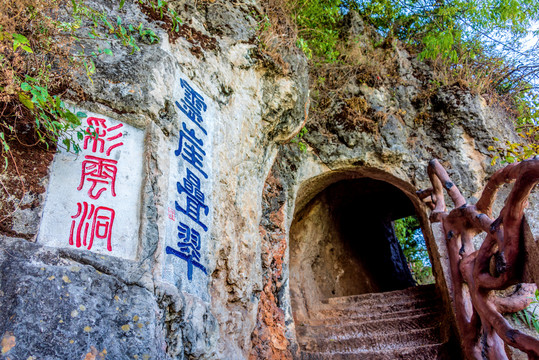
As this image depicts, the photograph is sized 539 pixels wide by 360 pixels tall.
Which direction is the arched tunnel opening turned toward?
toward the camera

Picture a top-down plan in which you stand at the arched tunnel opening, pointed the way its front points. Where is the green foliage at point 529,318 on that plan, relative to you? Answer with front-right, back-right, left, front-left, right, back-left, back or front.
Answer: front-left

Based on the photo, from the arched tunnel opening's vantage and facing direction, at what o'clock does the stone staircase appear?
The stone staircase is roughly at 12 o'clock from the arched tunnel opening.

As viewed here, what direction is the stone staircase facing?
toward the camera

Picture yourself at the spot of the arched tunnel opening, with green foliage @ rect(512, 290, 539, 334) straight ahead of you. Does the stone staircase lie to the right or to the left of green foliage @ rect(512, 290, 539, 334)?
right

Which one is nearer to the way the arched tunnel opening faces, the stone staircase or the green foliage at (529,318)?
the stone staircase

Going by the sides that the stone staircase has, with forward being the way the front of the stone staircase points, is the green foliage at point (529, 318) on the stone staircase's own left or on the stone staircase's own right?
on the stone staircase's own left

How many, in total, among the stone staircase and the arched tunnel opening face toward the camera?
2

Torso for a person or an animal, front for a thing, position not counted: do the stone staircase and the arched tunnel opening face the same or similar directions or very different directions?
same or similar directions

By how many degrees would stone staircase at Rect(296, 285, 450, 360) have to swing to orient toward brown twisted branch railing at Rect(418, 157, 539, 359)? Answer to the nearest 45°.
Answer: approximately 45° to its left

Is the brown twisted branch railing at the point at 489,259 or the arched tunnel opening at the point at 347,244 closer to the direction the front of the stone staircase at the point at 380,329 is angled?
the brown twisted branch railing
